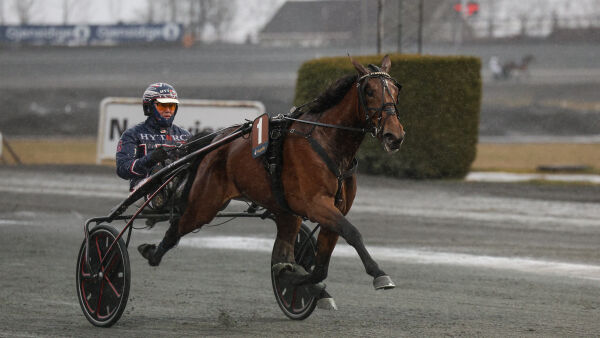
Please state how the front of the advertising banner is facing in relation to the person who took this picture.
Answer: facing the viewer

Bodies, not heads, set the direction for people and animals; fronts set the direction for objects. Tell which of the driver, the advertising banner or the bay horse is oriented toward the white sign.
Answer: the advertising banner

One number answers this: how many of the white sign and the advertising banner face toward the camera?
2

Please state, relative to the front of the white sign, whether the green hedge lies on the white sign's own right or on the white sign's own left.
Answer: on the white sign's own left

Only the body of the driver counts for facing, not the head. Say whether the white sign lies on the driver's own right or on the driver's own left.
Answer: on the driver's own left

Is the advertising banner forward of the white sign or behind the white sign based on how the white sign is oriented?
behind

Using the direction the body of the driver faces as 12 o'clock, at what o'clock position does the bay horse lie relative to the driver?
The bay horse is roughly at 12 o'clock from the driver.

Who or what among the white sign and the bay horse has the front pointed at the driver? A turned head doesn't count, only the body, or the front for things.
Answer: the white sign

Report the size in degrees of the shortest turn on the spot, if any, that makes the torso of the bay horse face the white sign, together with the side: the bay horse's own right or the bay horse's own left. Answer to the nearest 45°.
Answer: approximately 135° to the bay horse's own left

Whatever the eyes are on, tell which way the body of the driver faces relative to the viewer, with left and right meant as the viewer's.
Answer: facing the viewer and to the right of the viewer

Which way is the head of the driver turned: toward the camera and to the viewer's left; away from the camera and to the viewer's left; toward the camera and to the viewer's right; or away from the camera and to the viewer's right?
toward the camera and to the viewer's right

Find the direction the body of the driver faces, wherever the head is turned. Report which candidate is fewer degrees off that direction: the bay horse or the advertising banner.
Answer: the bay horse

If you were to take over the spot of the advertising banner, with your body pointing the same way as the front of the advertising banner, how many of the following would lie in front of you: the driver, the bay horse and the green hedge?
3
